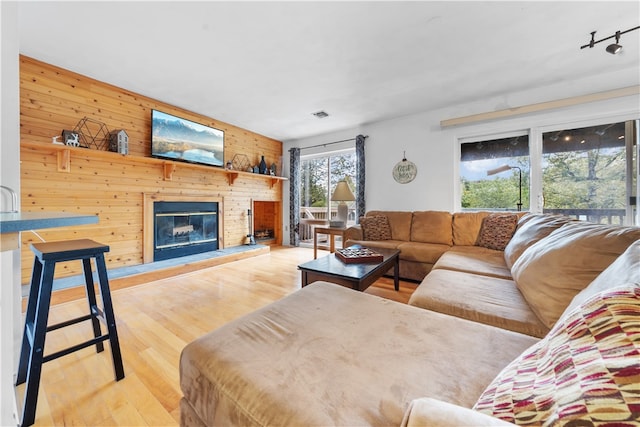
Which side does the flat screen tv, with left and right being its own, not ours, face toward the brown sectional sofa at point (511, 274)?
front

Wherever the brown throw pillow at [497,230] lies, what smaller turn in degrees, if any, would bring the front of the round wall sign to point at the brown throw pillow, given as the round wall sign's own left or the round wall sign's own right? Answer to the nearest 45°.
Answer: approximately 45° to the round wall sign's own left

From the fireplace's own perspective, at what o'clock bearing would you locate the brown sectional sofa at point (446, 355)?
The brown sectional sofa is roughly at 1 o'clock from the fireplace.

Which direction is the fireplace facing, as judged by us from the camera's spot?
facing the viewer and to the right of the viewer

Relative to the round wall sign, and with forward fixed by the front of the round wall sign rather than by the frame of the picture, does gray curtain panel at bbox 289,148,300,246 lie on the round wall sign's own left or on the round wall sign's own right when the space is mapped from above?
on the round wall sign's own right

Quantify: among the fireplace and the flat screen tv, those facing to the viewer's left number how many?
0

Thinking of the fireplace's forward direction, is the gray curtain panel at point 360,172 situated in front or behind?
in front

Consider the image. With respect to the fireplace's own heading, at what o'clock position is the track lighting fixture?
The track lighting fixture is roughly at 12 o'clock from the fireplace.

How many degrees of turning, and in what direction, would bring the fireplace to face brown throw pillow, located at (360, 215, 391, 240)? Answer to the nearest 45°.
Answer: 0° — it already faces it

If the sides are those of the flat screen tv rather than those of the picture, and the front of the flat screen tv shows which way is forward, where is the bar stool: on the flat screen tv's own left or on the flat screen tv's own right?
on the flat screen tv's own right

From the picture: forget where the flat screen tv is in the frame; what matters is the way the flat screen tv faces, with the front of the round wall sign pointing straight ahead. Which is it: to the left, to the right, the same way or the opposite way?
to the left

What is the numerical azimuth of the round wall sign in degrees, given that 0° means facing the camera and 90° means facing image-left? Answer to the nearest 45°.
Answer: approximately 0°
